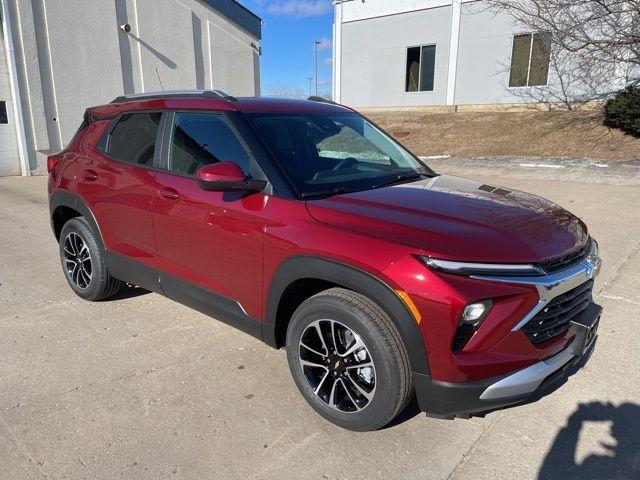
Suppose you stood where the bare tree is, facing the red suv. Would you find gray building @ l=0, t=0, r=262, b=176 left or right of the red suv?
right

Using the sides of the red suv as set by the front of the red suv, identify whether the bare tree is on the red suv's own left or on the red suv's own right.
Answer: on the red suv's own left

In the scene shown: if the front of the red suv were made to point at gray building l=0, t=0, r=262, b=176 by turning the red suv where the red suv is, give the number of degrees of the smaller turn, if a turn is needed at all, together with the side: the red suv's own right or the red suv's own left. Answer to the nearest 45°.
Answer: approximately 180°

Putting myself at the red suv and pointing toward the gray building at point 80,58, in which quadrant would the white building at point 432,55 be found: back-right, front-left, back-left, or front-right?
front-right

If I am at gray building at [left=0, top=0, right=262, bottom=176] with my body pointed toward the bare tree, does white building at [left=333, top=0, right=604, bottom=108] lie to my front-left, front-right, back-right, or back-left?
front-left

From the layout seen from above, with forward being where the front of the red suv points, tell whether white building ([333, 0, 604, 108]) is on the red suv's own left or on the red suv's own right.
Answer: on the red suv's own left

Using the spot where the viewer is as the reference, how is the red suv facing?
facing the viewer and to the right of the viewer

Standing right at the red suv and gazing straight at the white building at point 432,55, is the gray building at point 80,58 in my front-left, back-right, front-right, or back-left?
front-left
